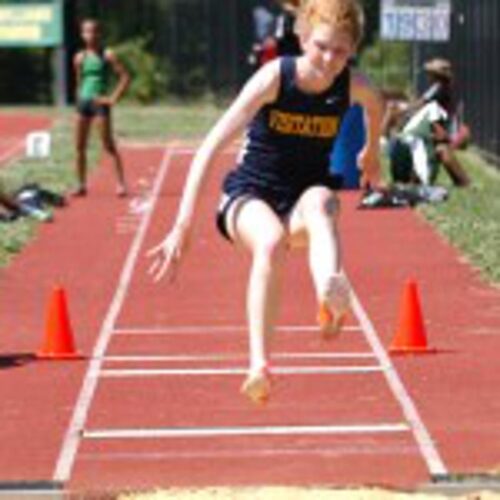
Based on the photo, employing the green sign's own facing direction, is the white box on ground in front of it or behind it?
in front

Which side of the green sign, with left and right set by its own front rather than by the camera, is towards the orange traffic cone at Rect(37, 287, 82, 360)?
front

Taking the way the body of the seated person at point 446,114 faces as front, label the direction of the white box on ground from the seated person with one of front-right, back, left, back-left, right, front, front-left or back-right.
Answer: front-right

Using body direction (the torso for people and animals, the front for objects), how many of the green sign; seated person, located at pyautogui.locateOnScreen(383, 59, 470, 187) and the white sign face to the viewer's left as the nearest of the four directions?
1

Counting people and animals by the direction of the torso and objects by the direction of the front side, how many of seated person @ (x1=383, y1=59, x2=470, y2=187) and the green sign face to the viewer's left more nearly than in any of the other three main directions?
1

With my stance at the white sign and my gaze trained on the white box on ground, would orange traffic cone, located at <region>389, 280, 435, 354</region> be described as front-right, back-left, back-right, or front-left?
front-left

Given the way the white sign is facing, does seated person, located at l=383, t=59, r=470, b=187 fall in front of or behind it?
in front

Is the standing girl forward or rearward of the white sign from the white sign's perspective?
forward

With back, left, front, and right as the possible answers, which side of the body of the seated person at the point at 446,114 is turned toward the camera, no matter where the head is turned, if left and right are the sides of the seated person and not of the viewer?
left

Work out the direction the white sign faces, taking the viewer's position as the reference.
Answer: facing the viewer

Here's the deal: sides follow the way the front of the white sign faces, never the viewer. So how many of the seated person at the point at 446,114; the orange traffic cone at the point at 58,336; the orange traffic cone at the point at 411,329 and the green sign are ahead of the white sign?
3

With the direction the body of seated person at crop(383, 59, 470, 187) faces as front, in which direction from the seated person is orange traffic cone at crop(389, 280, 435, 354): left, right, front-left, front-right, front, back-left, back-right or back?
left

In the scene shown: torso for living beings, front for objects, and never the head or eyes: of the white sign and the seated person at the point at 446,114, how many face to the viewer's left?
1

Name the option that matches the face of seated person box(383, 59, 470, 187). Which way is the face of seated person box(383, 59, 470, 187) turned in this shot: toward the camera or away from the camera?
toward the camera

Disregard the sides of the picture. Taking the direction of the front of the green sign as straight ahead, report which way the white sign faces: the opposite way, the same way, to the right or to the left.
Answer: the same way

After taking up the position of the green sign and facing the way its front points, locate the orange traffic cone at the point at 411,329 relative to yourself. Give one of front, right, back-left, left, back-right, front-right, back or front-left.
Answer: front
